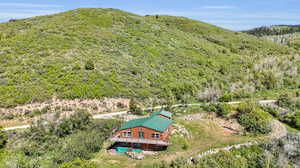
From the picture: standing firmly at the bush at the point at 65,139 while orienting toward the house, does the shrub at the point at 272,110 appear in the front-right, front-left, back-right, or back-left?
front-left

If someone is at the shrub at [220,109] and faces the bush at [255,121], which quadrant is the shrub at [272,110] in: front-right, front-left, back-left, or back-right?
front-left

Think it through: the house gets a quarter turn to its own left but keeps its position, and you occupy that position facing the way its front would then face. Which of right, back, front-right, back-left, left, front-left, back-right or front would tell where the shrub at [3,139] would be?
back

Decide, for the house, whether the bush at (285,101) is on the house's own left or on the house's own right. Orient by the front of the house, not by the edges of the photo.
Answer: on the house's own left

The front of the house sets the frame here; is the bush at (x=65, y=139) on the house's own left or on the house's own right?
on the house's own right

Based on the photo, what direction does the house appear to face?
toward the camera

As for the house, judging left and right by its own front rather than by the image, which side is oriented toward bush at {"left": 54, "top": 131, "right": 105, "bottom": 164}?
right

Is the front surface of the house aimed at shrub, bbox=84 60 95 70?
no

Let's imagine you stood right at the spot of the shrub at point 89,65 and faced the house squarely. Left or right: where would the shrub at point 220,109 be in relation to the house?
left

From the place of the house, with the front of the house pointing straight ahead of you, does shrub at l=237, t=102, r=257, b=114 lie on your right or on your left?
on your left

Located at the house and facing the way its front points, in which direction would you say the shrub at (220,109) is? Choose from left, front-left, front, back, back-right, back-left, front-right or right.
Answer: back-left

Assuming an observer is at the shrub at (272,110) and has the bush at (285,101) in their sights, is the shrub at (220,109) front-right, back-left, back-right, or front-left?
back-left
